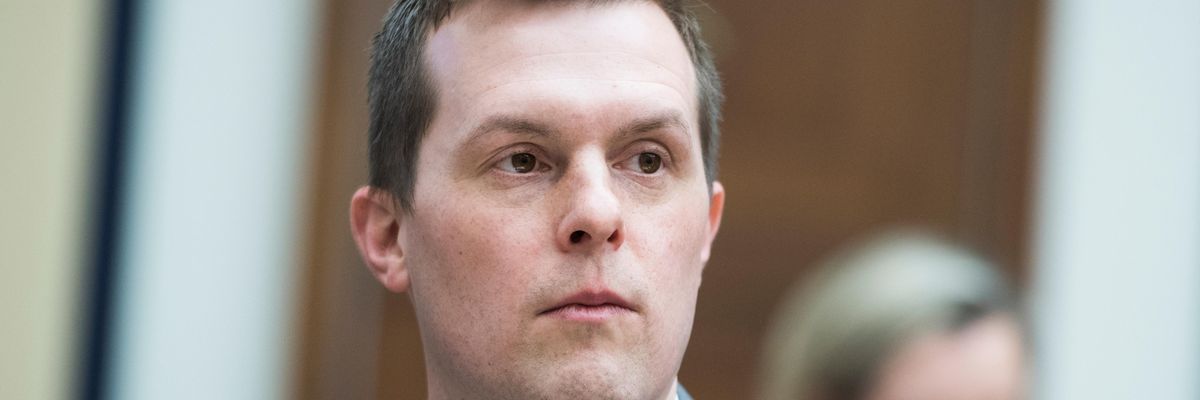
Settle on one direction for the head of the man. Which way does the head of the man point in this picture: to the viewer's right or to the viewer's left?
to the viewer's right

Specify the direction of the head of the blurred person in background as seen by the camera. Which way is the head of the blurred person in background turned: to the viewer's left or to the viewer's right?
to the viewer's right
